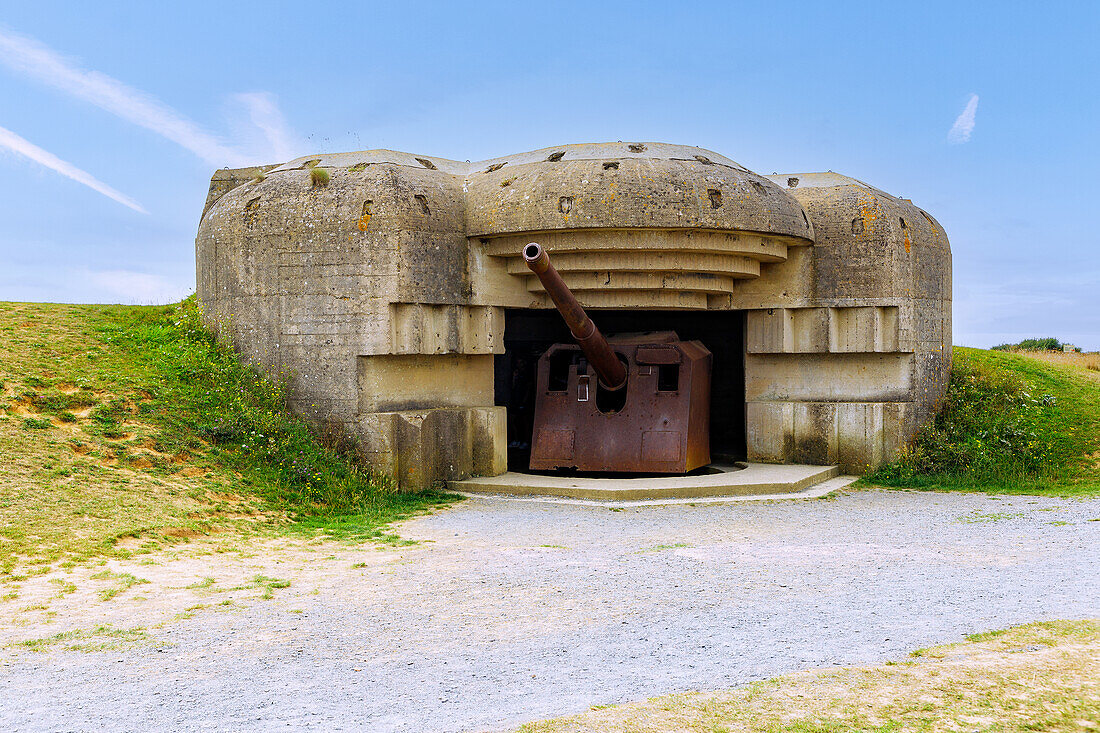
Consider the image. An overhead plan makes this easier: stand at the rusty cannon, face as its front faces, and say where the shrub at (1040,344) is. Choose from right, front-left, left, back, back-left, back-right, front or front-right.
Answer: back

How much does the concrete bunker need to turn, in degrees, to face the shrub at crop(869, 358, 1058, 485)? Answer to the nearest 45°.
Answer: approximately 90° to its left

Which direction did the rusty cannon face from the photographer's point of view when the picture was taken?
facing the viewer and to the left of the viewer

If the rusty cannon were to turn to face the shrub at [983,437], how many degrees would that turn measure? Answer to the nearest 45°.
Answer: approximately 135° to its left

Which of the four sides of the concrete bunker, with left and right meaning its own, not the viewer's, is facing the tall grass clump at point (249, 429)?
right

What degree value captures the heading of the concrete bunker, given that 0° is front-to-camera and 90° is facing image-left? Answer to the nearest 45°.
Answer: approximately 0°

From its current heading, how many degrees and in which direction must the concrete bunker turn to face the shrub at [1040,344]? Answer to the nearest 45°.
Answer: approximately 135° to its left
